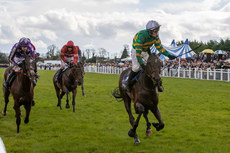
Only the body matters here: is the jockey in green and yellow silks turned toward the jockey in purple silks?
no

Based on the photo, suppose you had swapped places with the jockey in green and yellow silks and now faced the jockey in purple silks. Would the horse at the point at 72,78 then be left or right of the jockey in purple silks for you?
right

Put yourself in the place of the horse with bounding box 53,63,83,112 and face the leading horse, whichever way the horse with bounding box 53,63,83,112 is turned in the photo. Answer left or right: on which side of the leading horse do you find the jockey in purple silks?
right

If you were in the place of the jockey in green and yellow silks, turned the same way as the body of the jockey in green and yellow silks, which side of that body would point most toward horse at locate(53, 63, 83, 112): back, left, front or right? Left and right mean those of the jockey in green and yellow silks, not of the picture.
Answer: back

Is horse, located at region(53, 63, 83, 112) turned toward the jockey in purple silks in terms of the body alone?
no

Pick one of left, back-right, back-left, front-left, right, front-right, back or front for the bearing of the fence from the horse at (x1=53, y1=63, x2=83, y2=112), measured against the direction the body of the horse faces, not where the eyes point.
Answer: left

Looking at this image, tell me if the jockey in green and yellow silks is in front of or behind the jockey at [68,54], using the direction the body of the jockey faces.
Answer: in front

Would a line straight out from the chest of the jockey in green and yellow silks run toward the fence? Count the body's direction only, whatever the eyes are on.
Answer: no

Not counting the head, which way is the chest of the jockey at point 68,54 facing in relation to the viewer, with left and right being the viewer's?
facing the viewer

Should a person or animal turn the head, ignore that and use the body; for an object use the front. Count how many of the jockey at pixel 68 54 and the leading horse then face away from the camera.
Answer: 0

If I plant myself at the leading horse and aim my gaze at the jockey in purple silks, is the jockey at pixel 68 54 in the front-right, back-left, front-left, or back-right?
front-right

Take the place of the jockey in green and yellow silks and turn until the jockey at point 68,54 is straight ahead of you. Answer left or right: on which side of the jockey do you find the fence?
right

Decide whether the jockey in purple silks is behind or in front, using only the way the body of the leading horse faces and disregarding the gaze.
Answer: behind
